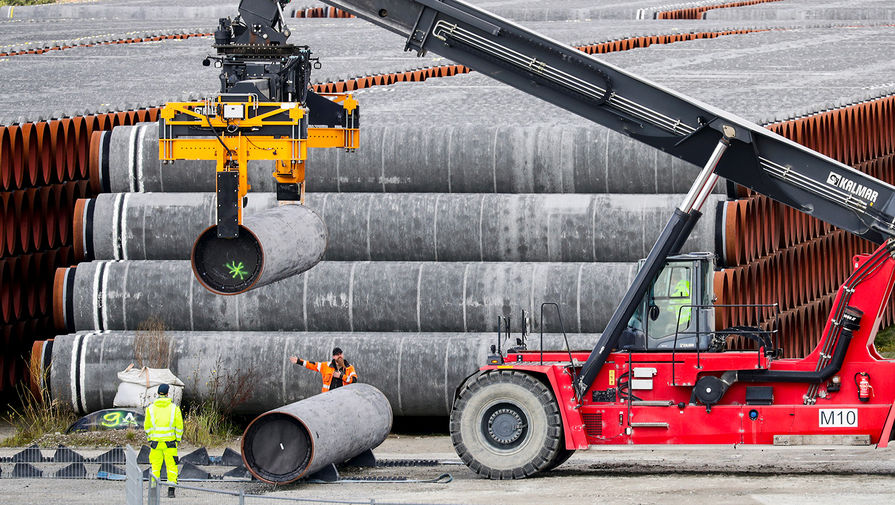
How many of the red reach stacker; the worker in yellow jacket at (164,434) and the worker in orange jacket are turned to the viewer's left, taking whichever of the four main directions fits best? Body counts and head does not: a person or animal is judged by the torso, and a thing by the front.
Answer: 1

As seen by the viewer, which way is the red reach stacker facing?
to the viewer's left

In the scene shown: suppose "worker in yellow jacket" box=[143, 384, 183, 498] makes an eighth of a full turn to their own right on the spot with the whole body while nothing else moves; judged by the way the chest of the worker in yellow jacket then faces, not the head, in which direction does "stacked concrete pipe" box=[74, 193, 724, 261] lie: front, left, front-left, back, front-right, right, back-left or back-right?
front

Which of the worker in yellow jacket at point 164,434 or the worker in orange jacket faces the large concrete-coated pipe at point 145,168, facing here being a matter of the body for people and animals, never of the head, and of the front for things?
the worker in yellow jacket

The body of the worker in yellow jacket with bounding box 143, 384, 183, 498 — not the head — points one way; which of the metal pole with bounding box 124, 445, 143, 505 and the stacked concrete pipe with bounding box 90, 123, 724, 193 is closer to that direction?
the stacked concrete pipe

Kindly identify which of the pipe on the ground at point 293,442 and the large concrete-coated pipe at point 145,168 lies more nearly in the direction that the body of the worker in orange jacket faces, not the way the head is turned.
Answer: the pipe on the ground

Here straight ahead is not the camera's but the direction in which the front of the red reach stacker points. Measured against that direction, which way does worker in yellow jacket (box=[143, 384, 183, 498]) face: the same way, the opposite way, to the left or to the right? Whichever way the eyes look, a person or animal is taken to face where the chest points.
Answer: to the right

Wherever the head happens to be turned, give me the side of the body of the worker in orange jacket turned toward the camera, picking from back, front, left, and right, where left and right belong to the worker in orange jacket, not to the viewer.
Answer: front

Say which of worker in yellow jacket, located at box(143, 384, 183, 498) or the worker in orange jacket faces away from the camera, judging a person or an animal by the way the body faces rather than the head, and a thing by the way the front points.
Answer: the worker in yellow jacket

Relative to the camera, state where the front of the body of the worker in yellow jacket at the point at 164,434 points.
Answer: away from the camera

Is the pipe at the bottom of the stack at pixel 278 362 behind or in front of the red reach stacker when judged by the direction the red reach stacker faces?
in front

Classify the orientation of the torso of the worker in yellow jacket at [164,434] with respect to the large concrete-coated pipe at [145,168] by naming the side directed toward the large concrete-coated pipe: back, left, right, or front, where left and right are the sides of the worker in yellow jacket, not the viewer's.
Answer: front

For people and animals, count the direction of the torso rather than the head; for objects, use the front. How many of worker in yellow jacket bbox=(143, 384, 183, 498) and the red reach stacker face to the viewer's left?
1

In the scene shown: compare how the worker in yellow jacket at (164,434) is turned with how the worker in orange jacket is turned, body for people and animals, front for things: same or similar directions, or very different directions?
very different directions

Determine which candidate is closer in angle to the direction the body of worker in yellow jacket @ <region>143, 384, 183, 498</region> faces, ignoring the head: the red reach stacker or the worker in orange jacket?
the worker in orange jacket
